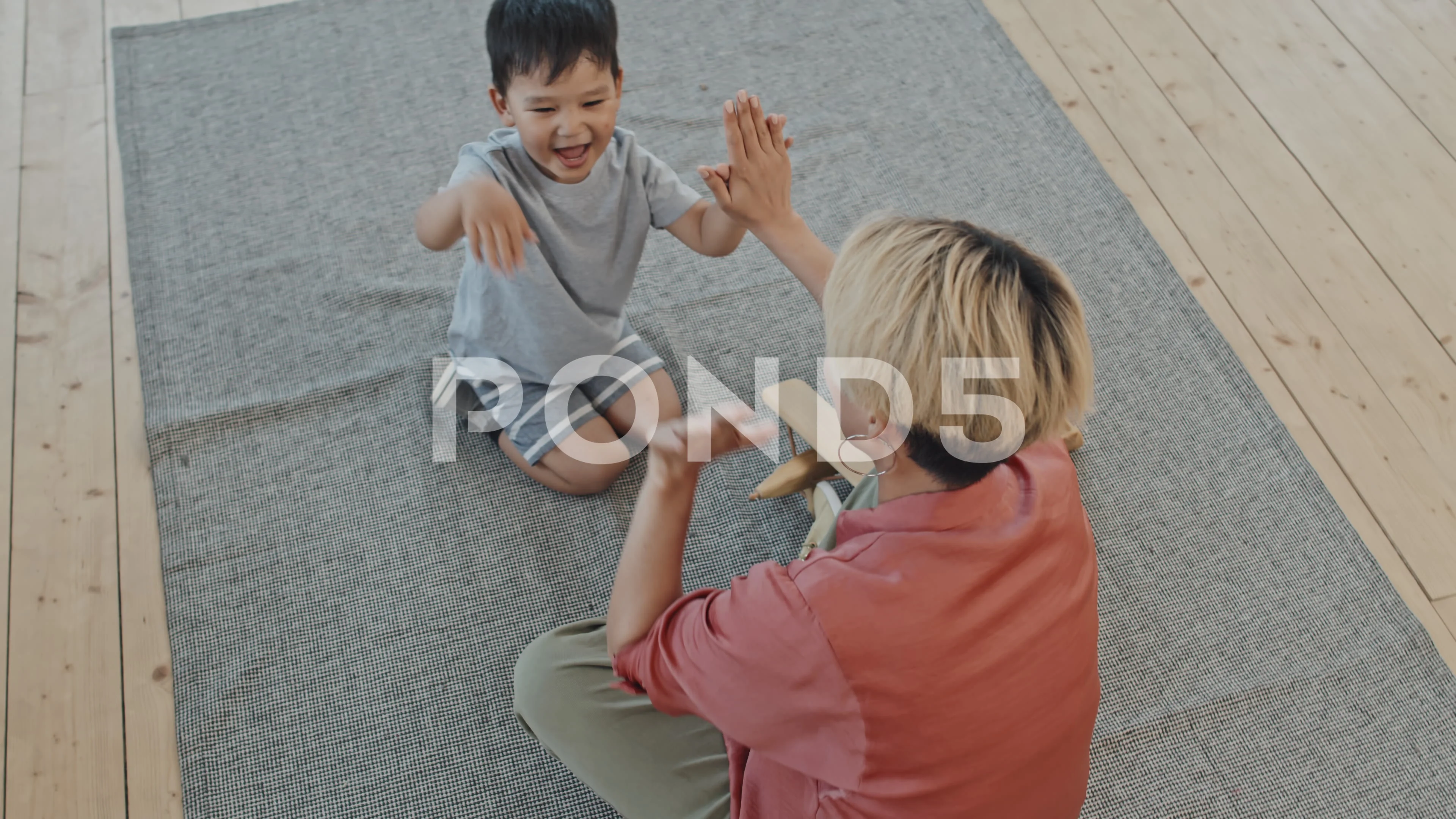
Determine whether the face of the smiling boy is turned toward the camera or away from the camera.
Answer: toward the camera

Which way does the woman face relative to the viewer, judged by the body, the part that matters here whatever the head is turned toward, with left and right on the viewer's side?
facing away from the viewer and to the left of the viewer

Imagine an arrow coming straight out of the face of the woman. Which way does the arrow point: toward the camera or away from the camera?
away from the camera

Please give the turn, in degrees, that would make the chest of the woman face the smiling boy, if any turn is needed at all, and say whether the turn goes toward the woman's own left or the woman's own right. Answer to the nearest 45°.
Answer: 0° — they already face them
